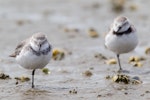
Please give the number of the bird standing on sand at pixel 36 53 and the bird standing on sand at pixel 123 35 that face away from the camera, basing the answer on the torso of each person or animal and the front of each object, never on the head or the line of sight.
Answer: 0

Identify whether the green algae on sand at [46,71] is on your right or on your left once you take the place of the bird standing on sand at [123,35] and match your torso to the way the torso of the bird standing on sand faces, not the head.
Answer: on your right

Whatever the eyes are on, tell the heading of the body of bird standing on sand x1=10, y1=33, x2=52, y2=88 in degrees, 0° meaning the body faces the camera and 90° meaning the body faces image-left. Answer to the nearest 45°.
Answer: approximately 315°

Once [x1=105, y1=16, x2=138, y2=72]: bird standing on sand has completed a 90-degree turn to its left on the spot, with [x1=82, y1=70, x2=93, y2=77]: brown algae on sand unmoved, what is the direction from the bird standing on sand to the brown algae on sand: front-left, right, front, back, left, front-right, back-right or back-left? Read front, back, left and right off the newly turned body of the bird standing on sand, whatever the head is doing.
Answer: back

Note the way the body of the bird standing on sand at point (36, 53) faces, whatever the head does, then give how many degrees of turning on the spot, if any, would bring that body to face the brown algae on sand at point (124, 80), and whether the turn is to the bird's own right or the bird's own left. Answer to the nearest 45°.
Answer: approximately 45° to the bird's own left
